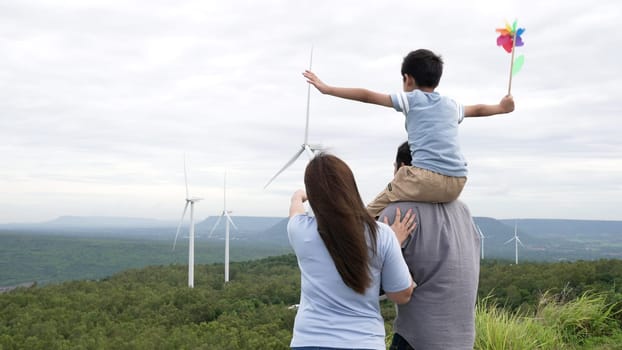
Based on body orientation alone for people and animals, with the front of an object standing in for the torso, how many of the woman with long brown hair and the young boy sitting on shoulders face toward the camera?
0

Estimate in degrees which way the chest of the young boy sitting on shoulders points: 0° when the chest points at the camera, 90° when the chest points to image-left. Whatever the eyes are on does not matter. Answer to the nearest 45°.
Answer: approximately 135°

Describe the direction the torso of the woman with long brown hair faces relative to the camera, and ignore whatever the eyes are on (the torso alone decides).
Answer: away from the camera

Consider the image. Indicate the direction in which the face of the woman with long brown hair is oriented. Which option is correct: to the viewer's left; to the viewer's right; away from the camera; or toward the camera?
away from the camera
